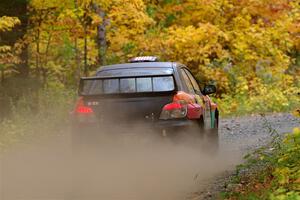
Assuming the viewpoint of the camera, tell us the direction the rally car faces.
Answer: facing away from the viewer and to the right of the viewer
